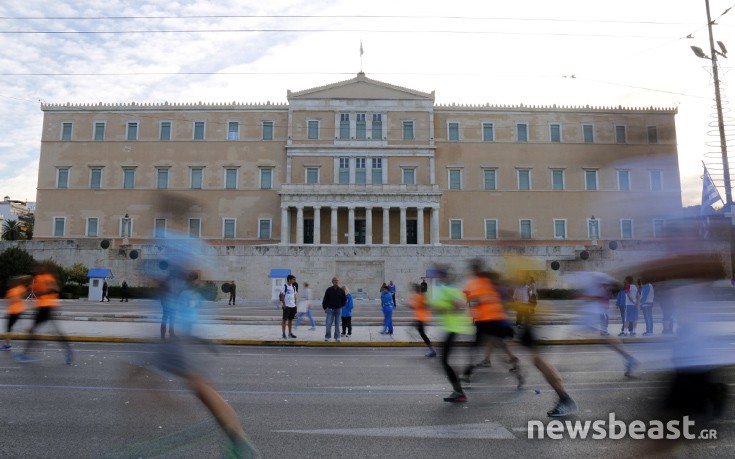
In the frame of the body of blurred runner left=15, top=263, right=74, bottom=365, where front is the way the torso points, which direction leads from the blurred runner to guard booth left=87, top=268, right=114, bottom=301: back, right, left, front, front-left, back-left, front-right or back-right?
right

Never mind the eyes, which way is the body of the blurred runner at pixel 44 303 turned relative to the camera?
to the viewer's left

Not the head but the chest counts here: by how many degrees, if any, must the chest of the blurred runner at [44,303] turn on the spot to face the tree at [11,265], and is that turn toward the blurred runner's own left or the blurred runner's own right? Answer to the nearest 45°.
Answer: approximately 90° to the blurred runner's own right

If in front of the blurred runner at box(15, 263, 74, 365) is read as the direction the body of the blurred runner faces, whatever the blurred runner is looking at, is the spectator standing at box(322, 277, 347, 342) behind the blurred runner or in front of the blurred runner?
behind

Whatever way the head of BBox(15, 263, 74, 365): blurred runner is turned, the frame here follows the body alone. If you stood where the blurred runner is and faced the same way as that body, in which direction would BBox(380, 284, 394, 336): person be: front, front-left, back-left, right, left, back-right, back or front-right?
back

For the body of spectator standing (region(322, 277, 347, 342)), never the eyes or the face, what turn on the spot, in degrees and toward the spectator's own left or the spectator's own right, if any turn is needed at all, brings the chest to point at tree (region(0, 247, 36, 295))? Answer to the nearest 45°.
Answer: approximately 135° to the spectator's own right

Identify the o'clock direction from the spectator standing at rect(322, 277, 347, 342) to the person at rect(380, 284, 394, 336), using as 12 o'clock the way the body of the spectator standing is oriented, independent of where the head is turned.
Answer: The person is roughly at 8 o'clock from the spectator standing.

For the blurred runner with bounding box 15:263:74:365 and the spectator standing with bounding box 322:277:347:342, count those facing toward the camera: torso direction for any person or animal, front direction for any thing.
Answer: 1

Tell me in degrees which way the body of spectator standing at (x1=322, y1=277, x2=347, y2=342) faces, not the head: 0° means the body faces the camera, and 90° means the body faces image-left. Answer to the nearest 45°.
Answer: approximately 0°

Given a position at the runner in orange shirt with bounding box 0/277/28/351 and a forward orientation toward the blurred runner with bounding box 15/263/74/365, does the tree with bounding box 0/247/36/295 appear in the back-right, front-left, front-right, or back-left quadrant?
back-left

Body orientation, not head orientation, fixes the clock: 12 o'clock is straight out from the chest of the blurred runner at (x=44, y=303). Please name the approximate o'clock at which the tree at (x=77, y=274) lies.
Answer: The tree is roughly at 3 o'clock from the blurred runner.

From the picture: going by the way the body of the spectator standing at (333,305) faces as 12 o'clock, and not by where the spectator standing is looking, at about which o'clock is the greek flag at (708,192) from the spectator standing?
The greek flag is roughly at 8 o'clock from the spectator standing.

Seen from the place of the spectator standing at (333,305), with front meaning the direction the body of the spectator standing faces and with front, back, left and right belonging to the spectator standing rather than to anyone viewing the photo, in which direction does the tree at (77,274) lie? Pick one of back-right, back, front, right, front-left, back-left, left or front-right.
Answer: back-right
